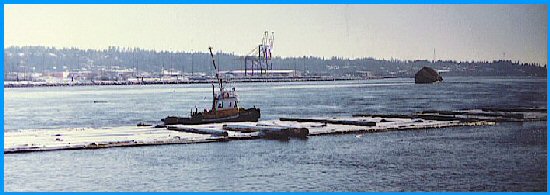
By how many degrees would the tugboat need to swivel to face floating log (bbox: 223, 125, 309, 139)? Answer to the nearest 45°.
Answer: approximately 45° to its right

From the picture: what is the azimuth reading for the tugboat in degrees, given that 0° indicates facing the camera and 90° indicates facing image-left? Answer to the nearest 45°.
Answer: approximately 270°

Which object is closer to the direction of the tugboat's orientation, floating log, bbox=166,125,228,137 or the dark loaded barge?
the dark loaded barge
